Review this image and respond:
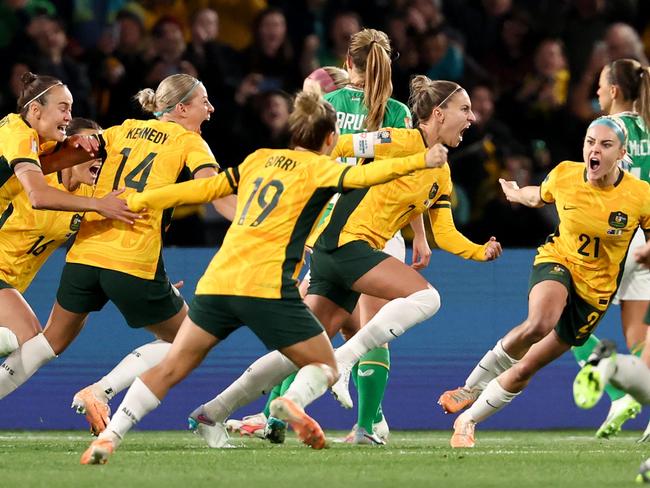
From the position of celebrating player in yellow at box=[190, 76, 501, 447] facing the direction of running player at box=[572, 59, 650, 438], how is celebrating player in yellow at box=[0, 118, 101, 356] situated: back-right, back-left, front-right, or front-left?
back-left

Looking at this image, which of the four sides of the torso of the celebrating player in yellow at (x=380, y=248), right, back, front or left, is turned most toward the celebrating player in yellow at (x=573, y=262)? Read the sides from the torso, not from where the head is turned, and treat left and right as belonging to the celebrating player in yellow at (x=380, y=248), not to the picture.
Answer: front

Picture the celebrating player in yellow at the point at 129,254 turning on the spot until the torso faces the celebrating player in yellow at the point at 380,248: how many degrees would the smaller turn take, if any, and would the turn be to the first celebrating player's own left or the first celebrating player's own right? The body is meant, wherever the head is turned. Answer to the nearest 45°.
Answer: approximately 45° to the first celebrating player's own right

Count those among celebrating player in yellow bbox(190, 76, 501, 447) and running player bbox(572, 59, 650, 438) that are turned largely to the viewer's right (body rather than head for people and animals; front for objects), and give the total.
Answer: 1

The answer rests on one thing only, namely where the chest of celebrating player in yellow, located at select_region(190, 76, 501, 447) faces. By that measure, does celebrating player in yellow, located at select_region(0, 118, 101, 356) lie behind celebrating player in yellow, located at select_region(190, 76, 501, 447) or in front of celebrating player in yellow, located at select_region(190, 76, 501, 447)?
behind

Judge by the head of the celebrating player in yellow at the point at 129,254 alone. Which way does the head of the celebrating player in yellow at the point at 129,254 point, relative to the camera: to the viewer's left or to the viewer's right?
to the viewer's right

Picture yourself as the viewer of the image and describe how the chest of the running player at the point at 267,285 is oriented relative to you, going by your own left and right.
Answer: facing away from the viewer and to the right of the viewer
